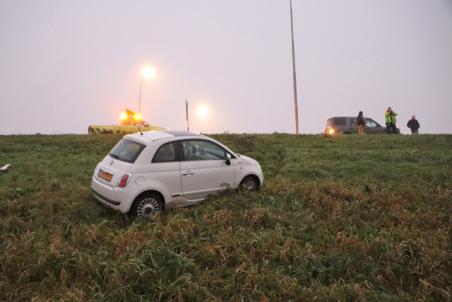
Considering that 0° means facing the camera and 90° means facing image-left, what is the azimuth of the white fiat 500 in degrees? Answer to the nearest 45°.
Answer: approximately 225°

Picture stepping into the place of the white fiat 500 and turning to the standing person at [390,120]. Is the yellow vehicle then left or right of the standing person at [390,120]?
left

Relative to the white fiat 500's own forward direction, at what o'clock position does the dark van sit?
The dark van is roughly at 12 o'clock from the white fiat 500.

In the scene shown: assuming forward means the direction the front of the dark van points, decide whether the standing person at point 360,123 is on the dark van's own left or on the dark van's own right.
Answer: on the dark van's own right

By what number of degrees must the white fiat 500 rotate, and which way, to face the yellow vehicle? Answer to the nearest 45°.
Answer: approximately 45° to its left
